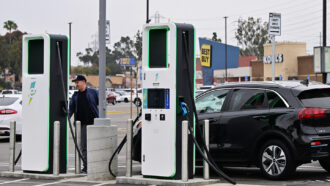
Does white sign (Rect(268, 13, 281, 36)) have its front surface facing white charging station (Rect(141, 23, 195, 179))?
yes

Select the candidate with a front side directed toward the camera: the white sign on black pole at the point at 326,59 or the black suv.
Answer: the white sign on black pole

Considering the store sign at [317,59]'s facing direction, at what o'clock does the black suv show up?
The black suv is roughly at 12 o'clock from the store sign.

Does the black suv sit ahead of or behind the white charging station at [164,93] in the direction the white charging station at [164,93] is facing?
behind

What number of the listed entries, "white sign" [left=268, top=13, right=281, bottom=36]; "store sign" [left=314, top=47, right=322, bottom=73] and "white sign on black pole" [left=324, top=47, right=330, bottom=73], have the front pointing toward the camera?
3

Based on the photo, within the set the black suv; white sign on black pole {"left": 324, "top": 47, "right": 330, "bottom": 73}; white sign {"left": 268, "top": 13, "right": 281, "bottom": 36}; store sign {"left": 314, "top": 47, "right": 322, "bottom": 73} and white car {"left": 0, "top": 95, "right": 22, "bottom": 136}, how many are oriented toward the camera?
3

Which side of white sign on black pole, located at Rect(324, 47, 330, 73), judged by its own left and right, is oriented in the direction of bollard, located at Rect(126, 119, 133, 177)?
front

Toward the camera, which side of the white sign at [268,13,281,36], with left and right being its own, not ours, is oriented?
front

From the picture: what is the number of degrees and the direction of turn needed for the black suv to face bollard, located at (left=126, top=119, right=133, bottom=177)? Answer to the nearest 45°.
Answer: approximately 45° to its left

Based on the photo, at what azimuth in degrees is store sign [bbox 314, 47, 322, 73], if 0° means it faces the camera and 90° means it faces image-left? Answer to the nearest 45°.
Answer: approximately 0°

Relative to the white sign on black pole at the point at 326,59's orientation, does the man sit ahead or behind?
ahead

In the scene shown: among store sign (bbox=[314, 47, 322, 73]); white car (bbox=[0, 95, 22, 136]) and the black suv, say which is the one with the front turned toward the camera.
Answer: the store sign

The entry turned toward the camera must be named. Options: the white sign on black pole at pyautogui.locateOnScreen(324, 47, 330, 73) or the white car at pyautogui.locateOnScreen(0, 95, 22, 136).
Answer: the white sign on black pole

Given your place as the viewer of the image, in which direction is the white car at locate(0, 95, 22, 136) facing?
facing away from the viewer and to the right of the viewer

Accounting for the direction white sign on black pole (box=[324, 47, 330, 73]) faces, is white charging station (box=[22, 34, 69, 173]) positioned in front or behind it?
in front

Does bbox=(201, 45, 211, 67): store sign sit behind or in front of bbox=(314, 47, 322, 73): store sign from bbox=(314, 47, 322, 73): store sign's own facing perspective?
behind
